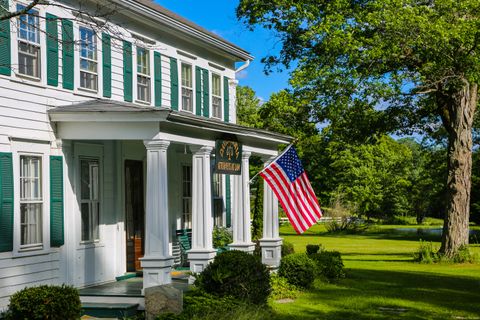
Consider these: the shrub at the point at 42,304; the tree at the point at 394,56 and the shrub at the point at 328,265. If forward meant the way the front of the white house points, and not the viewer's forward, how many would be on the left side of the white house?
2

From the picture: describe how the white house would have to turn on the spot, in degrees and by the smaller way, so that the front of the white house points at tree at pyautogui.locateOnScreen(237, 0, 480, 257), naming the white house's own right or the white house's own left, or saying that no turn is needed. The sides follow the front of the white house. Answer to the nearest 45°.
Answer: approximately 90° to the white house's own left

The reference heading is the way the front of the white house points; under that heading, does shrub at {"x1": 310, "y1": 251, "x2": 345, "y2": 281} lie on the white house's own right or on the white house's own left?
on the white house's own left

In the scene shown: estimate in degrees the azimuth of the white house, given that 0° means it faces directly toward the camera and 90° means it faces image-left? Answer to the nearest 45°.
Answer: approximately 315°

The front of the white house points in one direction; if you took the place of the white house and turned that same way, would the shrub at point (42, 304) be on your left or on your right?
on your right
